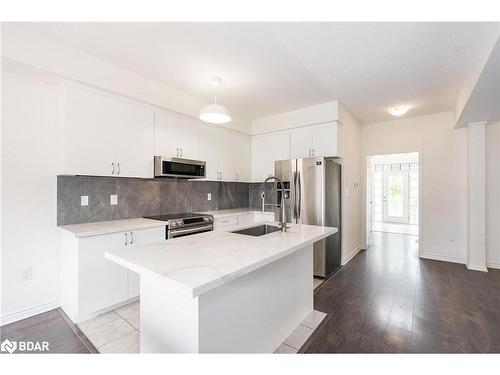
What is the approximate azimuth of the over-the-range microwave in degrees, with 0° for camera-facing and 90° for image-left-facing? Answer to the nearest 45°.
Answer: approximately 315°

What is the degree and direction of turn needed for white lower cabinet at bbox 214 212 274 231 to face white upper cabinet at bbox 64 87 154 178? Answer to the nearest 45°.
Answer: approximately 90° to its right

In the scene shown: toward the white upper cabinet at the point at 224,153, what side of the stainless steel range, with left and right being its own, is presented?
left

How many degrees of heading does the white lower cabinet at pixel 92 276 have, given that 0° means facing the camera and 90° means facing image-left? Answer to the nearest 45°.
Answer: approximately 315°

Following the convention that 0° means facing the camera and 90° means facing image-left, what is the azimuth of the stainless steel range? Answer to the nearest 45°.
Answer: approximately 315°

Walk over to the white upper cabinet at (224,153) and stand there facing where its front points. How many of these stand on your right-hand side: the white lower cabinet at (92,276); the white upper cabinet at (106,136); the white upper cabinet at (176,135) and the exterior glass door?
3
